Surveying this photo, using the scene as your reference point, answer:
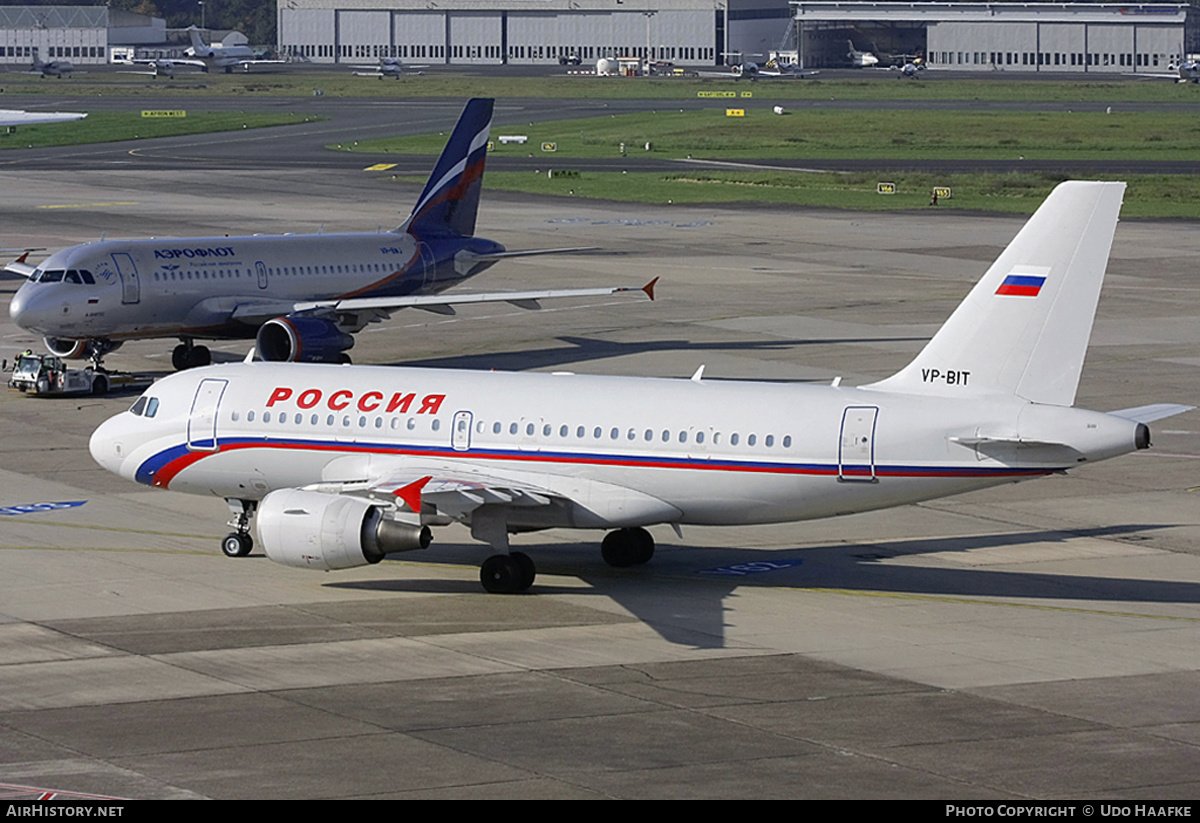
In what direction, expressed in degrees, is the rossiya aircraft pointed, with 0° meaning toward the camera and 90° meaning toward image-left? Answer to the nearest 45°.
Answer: approximately 135°
